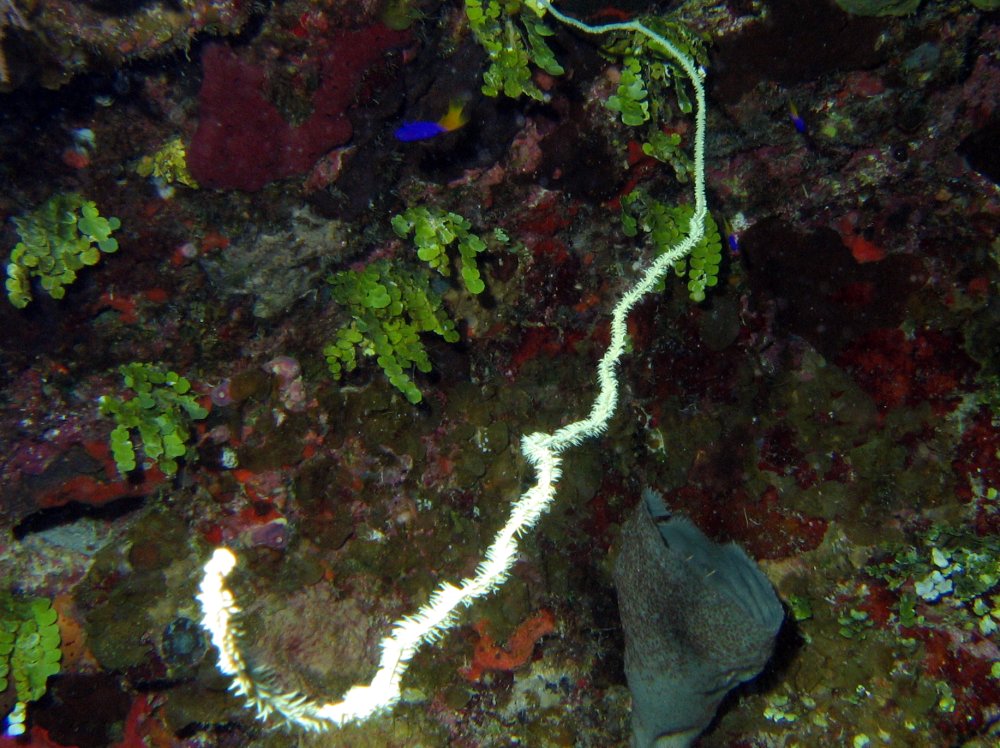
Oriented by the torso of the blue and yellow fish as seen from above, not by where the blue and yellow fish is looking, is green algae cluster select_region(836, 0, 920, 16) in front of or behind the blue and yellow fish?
behind

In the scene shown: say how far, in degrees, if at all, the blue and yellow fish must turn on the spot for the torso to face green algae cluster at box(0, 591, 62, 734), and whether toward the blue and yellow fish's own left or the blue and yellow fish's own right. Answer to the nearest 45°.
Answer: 0° — it already faces it

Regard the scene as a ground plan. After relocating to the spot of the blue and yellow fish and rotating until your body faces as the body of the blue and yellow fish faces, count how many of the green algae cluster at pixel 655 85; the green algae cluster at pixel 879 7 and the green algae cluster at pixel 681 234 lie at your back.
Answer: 3

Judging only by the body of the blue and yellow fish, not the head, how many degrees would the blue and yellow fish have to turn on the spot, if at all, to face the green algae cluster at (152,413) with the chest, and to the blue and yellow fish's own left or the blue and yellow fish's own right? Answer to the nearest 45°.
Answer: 0° — it already faces it

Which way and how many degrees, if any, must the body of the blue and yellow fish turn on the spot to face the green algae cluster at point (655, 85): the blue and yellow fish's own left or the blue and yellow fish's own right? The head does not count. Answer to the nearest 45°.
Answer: approximately 180°

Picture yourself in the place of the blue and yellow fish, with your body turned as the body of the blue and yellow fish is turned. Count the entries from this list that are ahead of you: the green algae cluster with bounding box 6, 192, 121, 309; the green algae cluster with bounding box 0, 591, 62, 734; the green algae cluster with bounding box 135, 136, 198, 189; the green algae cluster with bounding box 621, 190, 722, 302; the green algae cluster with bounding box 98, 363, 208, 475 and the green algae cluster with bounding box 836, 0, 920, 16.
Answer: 4

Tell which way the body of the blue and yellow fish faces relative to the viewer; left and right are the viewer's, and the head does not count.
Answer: facing to the left of the viewer
